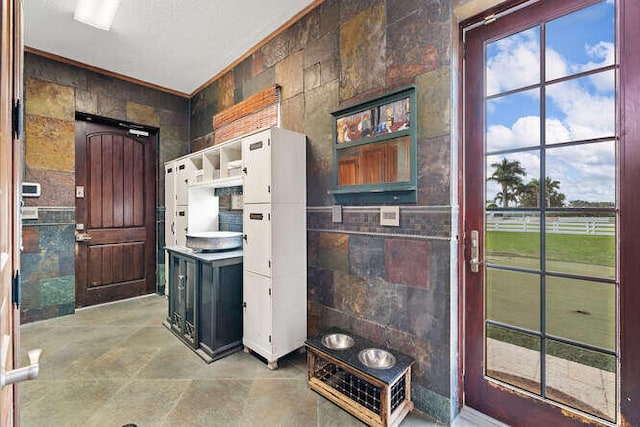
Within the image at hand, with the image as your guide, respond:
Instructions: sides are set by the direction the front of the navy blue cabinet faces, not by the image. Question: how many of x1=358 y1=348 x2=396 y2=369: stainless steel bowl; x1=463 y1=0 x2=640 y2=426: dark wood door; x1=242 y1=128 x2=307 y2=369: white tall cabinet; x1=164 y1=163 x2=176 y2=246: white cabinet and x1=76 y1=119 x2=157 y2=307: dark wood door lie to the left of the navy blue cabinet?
3

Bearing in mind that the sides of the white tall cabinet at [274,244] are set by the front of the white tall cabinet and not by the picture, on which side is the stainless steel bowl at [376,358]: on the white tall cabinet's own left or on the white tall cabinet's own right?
on the white tall cabinet's own left

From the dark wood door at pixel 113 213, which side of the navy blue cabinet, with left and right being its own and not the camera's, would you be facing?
right

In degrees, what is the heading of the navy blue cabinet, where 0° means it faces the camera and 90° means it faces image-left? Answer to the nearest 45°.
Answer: approximately 45°

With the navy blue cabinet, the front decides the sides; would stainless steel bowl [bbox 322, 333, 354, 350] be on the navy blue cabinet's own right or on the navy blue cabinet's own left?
on the navy blue cabinet's own left

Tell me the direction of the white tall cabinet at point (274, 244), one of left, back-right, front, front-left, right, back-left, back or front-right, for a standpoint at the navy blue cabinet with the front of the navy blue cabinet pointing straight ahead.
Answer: left

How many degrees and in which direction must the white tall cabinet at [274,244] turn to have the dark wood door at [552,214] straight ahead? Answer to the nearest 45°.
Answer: approximately 90° to its left

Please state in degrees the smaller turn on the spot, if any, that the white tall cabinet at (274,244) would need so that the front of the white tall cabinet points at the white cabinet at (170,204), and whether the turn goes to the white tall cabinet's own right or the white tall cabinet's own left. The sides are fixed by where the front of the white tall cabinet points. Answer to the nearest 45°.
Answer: approximately 90° to the white tall cabinet's own right

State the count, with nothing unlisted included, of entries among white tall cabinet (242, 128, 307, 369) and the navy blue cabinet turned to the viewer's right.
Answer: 0
